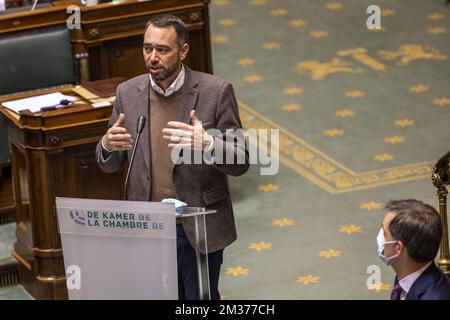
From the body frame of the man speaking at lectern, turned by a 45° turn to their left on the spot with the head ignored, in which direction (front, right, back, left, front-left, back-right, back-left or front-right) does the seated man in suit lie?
front-left

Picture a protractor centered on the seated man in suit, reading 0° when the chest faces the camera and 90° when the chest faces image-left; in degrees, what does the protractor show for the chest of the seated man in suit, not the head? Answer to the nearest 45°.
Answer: approximately 90°

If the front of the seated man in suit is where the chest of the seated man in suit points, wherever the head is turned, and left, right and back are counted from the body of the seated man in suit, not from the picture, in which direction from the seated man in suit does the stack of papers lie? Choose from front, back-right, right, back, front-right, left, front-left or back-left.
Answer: front-right

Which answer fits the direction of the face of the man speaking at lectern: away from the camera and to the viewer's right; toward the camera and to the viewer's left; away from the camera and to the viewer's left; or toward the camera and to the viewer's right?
toward the camera and to the viewer's left

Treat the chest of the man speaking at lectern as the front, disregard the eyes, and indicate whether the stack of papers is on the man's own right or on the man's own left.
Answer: on the man's own right

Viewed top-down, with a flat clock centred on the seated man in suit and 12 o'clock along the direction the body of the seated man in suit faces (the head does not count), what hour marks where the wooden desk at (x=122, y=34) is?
The wooden desk is roughly at 2 o'clock from the seated man in suit.

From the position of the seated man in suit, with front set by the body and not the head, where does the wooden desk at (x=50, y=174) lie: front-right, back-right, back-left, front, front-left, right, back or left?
front-right

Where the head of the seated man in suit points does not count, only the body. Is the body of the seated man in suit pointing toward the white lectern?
yes
